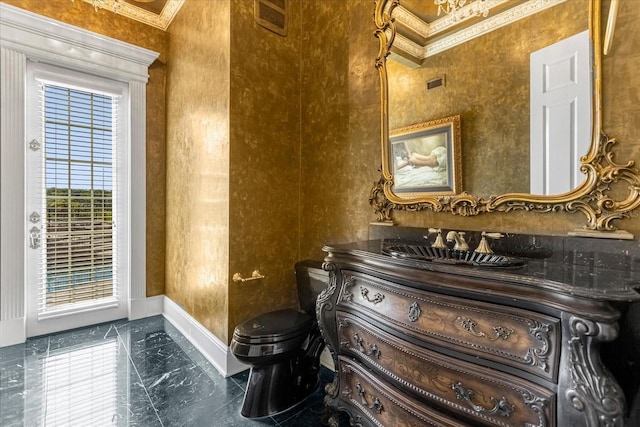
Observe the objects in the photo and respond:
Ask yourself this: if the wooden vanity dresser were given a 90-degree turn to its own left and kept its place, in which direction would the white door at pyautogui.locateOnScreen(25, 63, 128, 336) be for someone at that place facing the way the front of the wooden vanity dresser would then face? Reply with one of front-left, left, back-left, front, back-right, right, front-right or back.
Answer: back-right

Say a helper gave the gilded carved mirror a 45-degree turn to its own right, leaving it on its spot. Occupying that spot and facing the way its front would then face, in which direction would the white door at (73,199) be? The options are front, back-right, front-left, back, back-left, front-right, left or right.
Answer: front

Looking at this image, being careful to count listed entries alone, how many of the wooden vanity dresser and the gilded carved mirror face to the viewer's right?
0

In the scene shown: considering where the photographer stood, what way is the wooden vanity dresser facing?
facing the viewer and to the left of the viewer

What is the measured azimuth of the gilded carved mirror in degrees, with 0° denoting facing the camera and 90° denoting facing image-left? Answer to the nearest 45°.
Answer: approximately 45°

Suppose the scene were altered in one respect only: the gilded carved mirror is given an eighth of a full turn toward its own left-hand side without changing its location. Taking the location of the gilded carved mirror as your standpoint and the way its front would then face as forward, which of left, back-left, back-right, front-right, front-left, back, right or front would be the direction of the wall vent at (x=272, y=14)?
right

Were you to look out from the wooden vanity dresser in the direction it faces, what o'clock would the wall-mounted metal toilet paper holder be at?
The wall-mounted metal toilet paper holder is roughly at 2 o'clock from the wooden vanity dresser.

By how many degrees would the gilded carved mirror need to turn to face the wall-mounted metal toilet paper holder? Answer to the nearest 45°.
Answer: approximately 45° to its right
